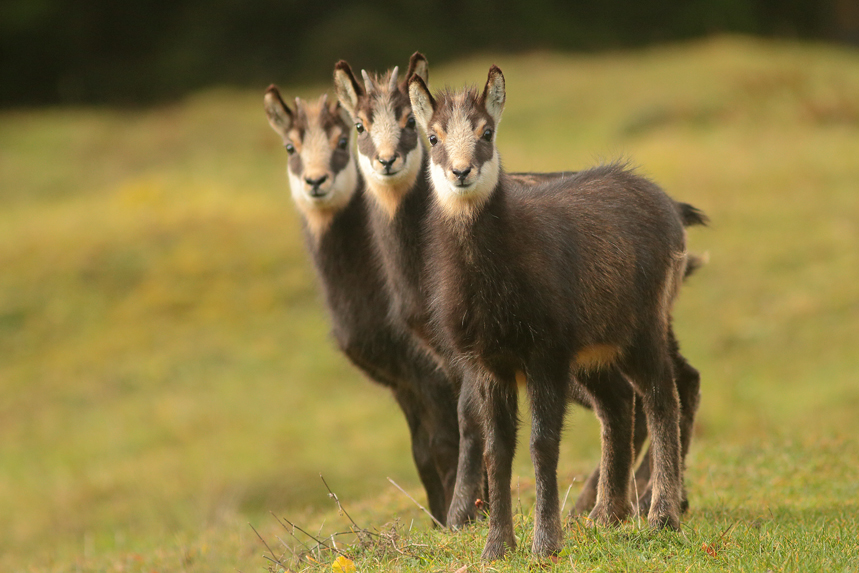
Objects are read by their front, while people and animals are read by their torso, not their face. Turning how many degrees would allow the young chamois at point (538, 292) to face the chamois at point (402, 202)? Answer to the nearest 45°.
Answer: approximately 90° to its right

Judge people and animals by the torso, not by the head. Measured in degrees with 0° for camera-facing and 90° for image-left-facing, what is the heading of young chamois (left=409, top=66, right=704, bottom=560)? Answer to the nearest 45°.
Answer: approximately 45°

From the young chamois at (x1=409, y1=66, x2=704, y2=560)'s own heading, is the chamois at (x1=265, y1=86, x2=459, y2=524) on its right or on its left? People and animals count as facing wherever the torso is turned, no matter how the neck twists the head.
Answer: on its right

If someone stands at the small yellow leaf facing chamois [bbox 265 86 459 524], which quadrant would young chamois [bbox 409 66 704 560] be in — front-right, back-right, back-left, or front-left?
front-right
